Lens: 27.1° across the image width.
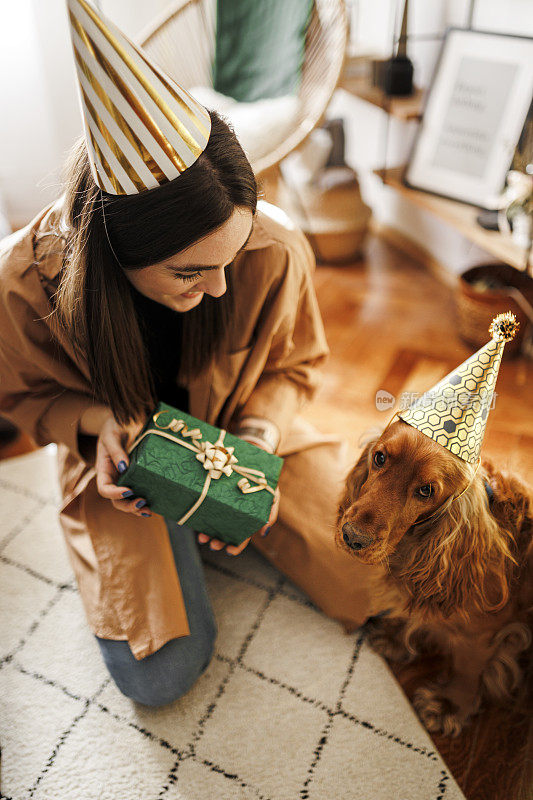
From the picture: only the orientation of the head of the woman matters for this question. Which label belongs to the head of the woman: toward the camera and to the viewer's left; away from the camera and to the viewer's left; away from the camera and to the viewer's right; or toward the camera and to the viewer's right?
toward the camera and to the viewer's right

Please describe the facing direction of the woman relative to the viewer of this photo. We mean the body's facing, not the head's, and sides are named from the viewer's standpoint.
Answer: facing the viewer and to the right of the viewer

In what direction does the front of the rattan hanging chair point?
toward the camera

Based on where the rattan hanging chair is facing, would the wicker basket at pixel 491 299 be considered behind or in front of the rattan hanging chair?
in front

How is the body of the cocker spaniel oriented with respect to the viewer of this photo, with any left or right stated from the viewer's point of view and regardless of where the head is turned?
facing the viewer and to the left of the viewer

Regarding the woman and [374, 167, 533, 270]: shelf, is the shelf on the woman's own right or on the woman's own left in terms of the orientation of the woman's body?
on the woman's own left

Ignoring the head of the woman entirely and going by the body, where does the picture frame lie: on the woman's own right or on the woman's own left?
on the woman's own left

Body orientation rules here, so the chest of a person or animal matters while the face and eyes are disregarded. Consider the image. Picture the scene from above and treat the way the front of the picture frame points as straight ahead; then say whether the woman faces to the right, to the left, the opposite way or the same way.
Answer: to the left
